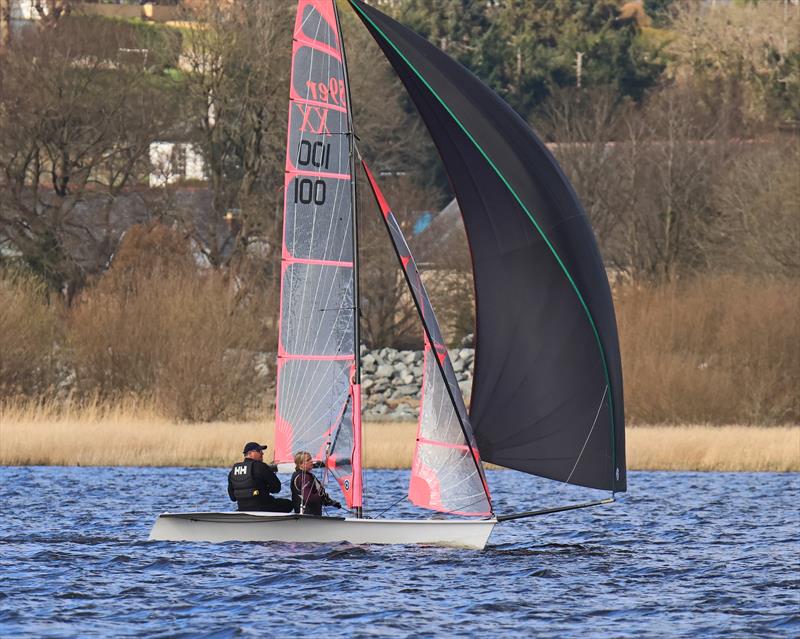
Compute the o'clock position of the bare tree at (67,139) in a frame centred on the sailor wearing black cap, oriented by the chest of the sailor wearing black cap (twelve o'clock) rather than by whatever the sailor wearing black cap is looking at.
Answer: The bare tree is roughly at 10 o'clock from the sailor wearing black cap.

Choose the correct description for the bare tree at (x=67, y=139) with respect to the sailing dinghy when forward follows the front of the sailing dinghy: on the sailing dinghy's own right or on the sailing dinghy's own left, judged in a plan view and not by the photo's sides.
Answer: on the sailing dinghy's own left

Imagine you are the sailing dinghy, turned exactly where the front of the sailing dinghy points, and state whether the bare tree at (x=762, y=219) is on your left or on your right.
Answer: on your left

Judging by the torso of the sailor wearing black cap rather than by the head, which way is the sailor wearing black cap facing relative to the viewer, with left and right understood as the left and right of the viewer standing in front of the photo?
facing away from the viewer and to the right of the viewer

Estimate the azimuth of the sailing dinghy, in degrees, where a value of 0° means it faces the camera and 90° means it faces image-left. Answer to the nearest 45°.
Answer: approximately 270°

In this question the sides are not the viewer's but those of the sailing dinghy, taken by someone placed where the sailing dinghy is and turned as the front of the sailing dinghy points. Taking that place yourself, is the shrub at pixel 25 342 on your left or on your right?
on your left

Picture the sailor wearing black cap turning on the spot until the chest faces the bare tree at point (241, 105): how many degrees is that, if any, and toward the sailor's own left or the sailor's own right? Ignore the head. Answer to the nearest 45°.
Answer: approximately 45° to the sailor's own left

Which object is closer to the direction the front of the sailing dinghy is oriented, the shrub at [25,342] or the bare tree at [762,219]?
the bare tree
